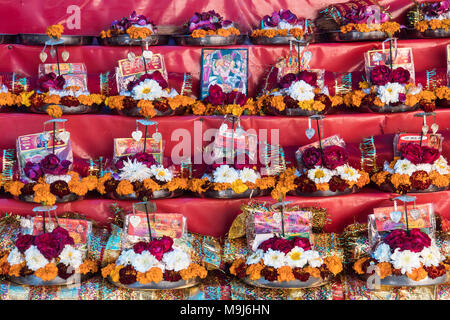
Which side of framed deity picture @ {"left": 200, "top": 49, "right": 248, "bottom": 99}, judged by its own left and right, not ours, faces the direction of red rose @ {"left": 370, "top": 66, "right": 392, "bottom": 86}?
left

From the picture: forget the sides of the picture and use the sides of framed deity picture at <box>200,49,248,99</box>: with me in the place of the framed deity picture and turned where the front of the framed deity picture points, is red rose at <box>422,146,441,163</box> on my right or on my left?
on my left

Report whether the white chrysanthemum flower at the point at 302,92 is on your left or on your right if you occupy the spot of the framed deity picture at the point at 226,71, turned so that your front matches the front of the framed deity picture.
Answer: on your left

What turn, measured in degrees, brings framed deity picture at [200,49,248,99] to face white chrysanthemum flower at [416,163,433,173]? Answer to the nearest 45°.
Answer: approximately 45° to its left

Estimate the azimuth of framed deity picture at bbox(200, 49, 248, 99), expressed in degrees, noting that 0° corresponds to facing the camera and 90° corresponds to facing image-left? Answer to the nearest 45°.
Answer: approximately 0°
